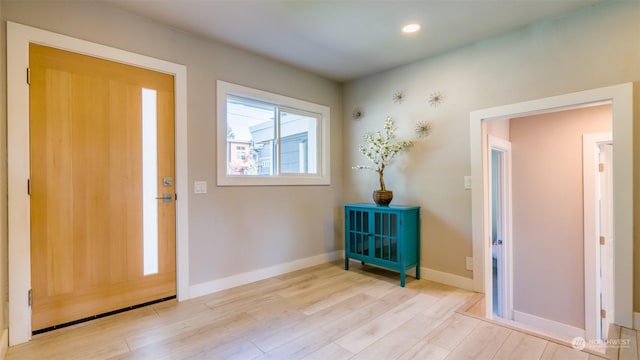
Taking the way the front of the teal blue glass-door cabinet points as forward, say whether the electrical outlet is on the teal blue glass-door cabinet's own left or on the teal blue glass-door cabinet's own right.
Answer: on the teal blue glass-door cabinet's own left

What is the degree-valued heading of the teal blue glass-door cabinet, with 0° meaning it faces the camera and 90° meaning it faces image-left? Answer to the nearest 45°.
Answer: approximately 45°

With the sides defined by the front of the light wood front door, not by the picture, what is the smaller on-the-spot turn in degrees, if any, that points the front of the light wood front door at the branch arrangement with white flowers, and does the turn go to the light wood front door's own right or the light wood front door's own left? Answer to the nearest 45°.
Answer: approximately 45° to the light wood front door's own left

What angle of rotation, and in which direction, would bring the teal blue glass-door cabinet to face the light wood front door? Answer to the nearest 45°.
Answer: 0° — it already faces it

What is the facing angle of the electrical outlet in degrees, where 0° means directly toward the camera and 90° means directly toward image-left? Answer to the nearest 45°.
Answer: approximately 45°

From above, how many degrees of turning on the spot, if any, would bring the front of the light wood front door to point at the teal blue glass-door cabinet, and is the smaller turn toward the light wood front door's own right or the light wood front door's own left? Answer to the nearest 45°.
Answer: approximately 45° to the light wood front door's own left
